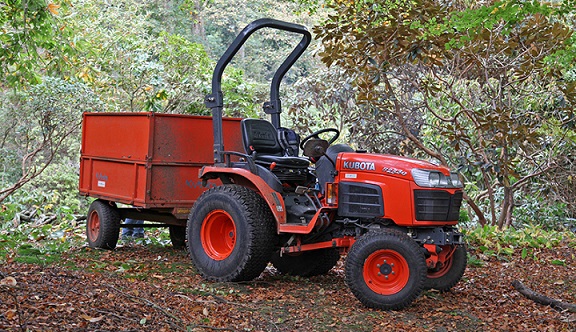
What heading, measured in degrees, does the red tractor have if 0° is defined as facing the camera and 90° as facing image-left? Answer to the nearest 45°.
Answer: approximately 315°

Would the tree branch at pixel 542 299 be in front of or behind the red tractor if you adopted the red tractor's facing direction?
in front

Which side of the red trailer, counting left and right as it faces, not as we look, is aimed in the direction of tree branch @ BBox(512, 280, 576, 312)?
front

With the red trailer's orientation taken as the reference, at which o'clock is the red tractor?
The red tractor is roughly at 12 o'clock from the red trailer.

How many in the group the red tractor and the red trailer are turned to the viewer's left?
0

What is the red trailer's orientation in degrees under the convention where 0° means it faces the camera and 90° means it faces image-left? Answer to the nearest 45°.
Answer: approximately 315°

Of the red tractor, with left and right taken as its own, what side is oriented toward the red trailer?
back

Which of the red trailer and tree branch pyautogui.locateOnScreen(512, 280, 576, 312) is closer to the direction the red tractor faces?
the tree branch
